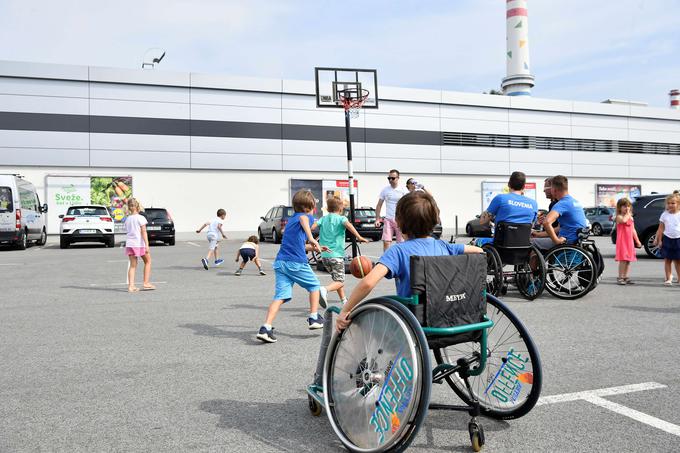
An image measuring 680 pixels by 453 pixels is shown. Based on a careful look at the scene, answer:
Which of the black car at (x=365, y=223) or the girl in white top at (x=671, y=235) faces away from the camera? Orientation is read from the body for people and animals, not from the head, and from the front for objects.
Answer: the black car

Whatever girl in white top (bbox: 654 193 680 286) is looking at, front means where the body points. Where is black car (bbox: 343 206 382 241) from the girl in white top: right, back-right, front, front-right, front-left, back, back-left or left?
right

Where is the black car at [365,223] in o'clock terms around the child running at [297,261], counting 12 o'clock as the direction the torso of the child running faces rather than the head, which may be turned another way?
The black car is roughly at 11 o'clock from the child running.

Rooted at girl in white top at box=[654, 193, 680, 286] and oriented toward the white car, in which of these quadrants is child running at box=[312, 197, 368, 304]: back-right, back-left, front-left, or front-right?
front-left

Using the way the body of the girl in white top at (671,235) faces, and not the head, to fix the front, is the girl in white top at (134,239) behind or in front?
in front

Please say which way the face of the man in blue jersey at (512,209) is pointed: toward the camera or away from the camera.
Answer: away from the camera

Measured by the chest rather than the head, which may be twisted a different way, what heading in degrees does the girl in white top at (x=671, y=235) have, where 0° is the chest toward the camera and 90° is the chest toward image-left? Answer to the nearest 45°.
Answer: approximately 45°

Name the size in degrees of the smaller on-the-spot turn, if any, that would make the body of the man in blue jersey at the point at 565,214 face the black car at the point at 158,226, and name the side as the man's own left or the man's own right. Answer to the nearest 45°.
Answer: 0° — they already face it

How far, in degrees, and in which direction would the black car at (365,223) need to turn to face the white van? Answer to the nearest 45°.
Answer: approximately 135° to its left
